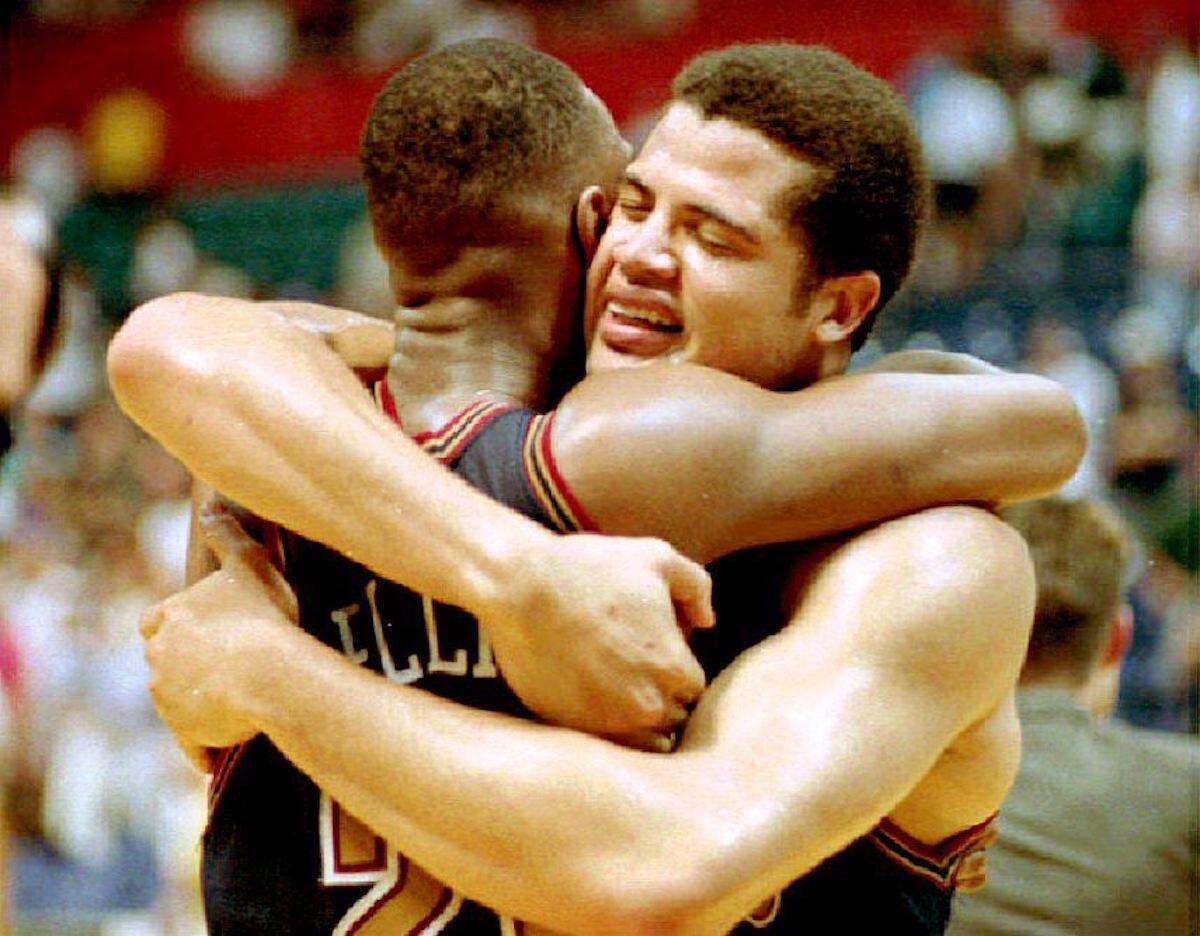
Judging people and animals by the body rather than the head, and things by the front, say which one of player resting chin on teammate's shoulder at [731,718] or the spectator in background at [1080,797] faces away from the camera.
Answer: the spectator in background

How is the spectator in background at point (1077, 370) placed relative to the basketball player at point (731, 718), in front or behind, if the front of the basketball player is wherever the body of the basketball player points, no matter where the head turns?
behind

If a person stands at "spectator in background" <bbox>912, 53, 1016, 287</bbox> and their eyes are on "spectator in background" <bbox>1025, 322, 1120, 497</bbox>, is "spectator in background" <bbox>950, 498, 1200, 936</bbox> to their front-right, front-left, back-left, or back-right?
front-right

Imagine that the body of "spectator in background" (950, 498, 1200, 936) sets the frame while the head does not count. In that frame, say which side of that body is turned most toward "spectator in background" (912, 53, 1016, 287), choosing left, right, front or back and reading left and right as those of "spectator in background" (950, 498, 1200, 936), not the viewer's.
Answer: front

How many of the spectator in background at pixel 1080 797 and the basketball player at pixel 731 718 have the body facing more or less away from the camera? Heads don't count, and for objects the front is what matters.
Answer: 1

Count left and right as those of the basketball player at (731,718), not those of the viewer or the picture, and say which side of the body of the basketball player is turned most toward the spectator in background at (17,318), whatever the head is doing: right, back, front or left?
right

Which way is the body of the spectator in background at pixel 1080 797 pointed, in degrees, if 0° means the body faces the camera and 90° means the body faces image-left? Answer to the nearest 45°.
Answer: approximately 180°

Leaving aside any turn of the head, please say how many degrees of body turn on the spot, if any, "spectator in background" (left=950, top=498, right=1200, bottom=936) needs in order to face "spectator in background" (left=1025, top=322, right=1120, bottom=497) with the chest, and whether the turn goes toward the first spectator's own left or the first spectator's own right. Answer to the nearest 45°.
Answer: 0° — they already face them

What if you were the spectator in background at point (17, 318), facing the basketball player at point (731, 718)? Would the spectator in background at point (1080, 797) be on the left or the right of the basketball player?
left

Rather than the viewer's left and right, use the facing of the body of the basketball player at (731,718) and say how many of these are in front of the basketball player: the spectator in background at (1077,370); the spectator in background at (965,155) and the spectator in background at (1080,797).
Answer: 0

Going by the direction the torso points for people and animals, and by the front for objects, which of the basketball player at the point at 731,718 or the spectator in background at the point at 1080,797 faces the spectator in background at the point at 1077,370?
the spectator in background at the point at 1080,797

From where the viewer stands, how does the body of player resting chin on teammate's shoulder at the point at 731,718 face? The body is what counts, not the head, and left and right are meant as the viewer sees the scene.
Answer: facing the viewer and to the left of the viewer

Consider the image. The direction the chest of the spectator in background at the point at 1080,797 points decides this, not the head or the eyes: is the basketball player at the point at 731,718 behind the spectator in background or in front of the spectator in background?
behind

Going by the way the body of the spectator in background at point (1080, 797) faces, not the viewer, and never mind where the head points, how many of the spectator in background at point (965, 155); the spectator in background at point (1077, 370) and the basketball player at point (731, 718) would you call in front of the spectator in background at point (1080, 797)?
2

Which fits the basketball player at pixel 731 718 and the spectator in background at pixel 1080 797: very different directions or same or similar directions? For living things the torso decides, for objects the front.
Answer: very different directions

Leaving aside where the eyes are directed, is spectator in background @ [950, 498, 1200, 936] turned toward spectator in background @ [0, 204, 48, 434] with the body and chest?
no

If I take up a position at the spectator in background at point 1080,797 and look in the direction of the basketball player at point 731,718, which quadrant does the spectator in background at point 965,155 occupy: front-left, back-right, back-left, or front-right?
back-right
